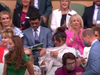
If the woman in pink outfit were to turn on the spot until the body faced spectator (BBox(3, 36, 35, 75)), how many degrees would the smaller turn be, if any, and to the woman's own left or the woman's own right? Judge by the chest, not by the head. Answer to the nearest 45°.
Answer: approximately 45° to the woman's own right

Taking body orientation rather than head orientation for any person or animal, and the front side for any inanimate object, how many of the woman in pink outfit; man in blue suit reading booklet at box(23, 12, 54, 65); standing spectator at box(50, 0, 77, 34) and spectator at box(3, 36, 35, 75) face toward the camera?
3

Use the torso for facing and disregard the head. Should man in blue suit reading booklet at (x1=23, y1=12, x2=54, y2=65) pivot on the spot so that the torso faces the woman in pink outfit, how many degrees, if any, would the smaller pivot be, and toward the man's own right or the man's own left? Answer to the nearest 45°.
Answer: approximately 90° to the man's own left

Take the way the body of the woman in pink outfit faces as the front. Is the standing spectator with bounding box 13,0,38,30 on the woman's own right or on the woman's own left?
on the woman's own right

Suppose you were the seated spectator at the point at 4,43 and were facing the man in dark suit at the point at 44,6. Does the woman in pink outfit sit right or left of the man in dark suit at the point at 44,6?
right

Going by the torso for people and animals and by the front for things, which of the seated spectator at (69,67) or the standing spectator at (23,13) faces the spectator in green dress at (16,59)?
the standing spectator

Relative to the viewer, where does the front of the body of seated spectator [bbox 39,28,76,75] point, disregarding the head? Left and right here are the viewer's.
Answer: facing the viewer and to the left of the viewer

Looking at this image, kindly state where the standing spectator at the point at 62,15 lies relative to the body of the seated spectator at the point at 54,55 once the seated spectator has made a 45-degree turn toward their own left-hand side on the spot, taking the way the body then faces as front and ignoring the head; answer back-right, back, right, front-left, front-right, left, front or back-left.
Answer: back

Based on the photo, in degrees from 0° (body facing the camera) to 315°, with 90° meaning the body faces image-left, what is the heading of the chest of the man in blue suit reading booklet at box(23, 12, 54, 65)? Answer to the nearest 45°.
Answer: approximately 0°

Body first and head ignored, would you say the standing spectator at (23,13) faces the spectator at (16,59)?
yes

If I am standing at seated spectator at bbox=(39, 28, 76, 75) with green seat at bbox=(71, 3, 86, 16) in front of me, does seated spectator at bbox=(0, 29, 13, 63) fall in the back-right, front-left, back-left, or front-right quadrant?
back-left
